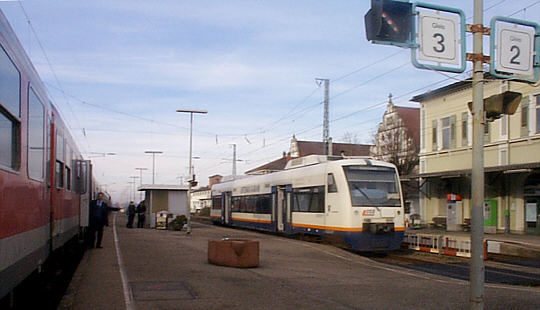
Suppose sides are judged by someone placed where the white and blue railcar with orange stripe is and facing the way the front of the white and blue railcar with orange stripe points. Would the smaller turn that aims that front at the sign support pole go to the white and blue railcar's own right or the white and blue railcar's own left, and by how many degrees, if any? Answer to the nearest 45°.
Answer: approximately 45° to the white and blue railcar's own right

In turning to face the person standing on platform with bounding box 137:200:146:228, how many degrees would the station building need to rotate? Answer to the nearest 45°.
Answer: approximately 45° to its right

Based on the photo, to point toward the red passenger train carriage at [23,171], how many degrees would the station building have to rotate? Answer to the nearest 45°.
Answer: approximately 45° to its left

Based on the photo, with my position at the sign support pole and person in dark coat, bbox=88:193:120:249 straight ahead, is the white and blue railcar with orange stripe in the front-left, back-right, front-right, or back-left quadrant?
front-right

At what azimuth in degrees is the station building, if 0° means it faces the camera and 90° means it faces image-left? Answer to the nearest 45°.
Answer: approximately 45°

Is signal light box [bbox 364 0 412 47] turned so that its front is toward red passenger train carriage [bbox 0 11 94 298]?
no

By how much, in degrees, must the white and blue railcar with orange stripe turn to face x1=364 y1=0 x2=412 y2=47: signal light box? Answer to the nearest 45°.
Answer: approximately 45° to its right

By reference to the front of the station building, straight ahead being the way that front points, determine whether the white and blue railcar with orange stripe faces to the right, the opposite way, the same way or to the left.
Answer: to the left

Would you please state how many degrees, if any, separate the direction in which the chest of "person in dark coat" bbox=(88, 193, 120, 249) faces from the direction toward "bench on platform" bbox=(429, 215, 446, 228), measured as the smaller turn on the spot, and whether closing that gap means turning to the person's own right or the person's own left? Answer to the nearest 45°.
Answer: approximately 135° to the person's own left

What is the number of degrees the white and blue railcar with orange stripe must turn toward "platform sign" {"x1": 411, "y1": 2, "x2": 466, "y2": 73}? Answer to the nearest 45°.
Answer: approximately 45° to its right

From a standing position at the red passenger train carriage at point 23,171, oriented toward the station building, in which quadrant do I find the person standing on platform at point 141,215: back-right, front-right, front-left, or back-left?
front-left

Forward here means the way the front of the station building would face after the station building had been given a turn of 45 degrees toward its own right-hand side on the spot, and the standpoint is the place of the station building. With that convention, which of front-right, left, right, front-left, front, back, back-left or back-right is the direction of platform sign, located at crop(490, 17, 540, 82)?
left

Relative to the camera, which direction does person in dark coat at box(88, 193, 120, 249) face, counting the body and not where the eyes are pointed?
toward the camera

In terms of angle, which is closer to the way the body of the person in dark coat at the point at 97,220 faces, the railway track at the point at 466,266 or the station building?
the railway track

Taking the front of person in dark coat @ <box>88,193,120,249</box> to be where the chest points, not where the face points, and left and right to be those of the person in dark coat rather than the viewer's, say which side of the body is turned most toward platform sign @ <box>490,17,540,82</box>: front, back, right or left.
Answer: front

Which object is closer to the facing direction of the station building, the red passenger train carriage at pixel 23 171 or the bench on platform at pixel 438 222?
the red passenger train carriage
